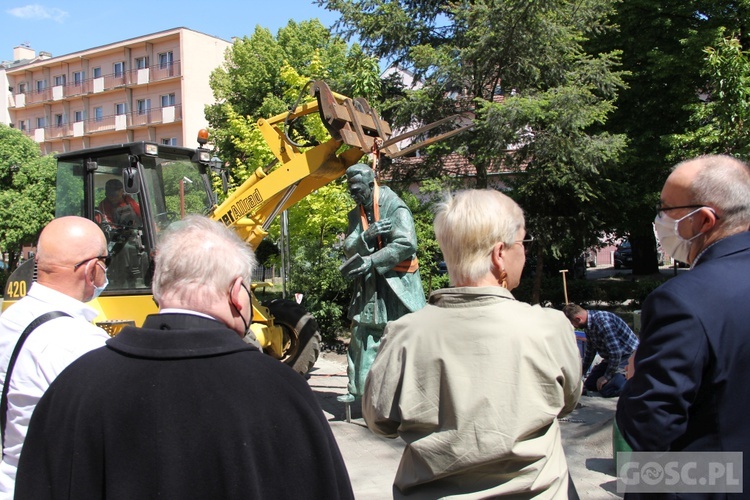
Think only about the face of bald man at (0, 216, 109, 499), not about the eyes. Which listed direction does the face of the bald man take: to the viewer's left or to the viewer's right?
to the viewer's right

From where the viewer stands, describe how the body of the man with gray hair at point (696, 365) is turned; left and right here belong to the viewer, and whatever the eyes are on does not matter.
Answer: facing away from the viewer and to the left of the viewer

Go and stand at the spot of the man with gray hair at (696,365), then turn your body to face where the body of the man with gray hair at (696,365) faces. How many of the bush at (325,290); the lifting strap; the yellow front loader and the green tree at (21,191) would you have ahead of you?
4

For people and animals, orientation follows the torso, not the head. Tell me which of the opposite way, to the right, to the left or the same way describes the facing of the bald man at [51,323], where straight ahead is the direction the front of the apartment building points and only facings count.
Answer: the opposite way

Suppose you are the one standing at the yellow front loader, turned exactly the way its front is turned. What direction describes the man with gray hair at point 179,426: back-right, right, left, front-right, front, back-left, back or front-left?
front-right

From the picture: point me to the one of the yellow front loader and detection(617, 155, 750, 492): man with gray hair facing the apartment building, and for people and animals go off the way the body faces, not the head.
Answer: the man with gray hair

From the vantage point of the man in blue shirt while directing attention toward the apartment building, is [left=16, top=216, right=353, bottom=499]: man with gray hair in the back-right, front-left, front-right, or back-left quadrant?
back-left

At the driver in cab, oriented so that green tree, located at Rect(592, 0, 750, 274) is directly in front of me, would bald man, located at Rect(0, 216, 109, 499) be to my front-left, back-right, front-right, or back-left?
back-right

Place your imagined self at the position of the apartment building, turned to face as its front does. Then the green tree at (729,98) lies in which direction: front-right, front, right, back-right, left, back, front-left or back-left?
front-left

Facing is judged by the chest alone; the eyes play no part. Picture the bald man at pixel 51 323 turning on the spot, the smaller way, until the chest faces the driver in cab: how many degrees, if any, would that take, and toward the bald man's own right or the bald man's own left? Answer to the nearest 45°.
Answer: approximately 45° to the bald man's own left

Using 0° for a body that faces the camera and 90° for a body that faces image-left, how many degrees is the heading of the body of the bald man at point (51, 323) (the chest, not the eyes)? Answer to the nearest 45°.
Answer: approximately 225°

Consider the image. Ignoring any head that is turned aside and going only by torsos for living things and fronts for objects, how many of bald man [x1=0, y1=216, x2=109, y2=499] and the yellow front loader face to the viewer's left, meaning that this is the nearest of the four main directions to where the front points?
0

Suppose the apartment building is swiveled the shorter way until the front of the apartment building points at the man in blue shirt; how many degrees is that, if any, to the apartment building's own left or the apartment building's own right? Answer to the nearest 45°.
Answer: approximately 45° to the apartment building's own left

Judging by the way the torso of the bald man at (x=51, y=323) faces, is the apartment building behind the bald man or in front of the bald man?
in front
